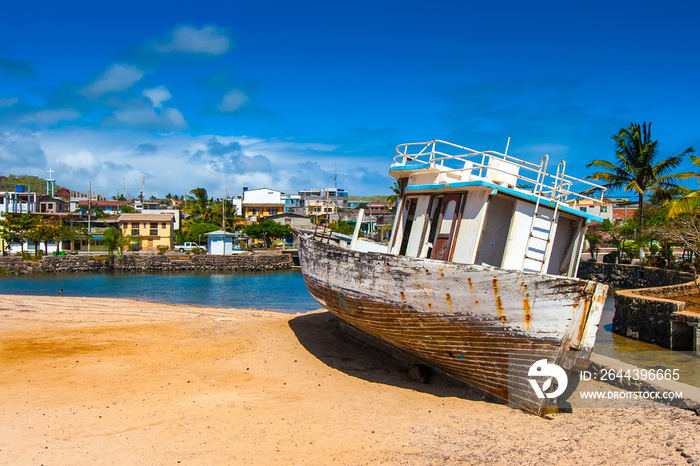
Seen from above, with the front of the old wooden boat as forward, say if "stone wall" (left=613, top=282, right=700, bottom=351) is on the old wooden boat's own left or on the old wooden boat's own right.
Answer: on the old wooden boat's own right

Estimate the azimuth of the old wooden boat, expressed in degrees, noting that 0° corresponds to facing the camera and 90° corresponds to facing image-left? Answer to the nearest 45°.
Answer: approximately 135°

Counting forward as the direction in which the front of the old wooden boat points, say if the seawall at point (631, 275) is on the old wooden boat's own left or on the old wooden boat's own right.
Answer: on the old wooden boat's own right

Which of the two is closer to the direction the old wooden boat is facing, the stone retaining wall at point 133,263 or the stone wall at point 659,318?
the stone retaining wall

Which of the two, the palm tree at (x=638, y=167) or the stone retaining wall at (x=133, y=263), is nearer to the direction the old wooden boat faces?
the stone retaining wall

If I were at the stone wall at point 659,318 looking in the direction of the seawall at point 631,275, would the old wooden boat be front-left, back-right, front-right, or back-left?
back-left

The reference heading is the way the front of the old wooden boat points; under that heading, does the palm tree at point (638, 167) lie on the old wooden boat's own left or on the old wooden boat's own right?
on the old wooden boat's own right
